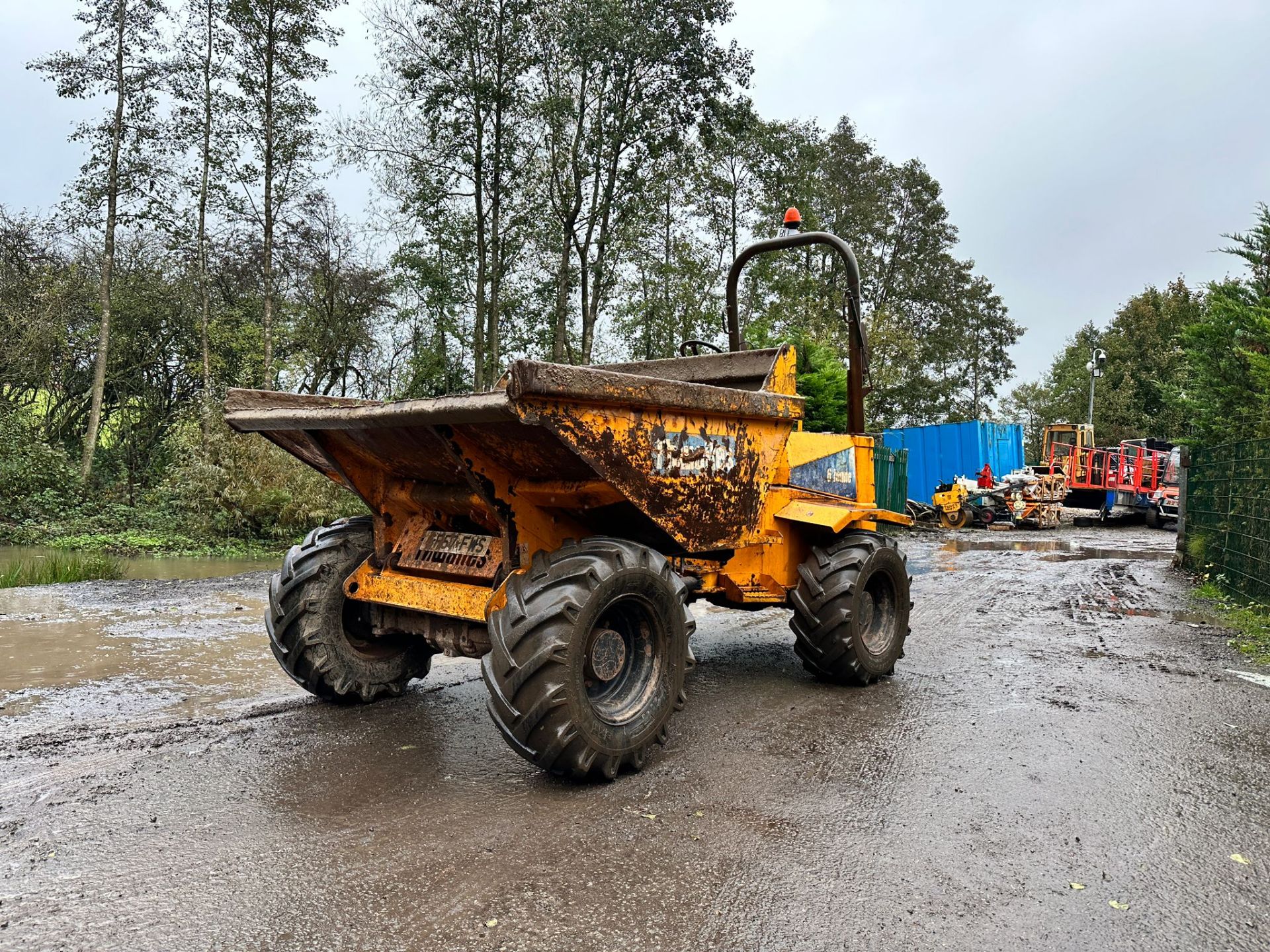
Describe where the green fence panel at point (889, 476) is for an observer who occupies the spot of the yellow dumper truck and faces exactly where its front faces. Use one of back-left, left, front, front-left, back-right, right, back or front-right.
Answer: back

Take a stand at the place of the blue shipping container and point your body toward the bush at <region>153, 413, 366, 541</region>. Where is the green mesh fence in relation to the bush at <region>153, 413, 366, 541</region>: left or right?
left

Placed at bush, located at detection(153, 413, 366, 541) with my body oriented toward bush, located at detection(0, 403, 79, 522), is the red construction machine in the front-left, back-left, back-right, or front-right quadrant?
back-right

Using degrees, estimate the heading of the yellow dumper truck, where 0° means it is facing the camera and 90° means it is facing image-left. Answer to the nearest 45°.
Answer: approximately 45°

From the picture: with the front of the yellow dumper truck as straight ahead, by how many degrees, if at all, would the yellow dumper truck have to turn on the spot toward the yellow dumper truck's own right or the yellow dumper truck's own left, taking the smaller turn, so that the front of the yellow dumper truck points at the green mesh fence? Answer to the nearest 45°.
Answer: approximately 180°

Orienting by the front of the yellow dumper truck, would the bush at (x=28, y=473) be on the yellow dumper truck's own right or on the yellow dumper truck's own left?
on the yellow dumper truck's own right

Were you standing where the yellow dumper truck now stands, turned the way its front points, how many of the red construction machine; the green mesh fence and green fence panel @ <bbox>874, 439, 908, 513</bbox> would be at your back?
3

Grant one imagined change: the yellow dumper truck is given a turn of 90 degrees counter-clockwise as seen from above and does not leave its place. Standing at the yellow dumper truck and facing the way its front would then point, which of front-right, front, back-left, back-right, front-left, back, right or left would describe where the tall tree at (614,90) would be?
back-left

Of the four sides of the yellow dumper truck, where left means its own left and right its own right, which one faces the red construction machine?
back

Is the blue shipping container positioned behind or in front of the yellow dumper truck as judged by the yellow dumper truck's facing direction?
behind

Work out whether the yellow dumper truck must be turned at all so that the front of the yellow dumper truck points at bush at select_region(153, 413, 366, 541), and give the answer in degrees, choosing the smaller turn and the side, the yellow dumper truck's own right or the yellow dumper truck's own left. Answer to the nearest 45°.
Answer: approximately 90° to the yellow dumper truck's own right
